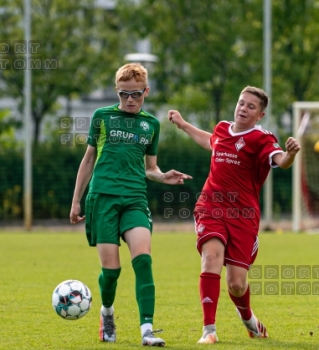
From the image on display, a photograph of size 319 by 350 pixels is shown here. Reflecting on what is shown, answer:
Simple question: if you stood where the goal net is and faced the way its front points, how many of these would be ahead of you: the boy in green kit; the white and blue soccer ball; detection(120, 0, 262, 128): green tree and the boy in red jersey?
3

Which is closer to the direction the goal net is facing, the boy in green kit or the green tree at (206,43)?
the boy in green kit

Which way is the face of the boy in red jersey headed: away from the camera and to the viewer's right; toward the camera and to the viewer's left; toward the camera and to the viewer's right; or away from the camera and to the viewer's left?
toward the camera and to the viewer's left

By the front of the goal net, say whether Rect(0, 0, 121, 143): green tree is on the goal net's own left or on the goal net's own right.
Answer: on the goal net's own right

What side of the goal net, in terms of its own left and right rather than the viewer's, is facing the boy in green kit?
front

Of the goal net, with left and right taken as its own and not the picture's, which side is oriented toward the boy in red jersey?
front
